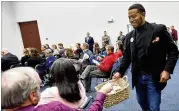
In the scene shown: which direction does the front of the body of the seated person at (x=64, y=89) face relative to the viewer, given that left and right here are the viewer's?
facing away from the viewer

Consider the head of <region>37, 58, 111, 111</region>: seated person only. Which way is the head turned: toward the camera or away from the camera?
away from the camera

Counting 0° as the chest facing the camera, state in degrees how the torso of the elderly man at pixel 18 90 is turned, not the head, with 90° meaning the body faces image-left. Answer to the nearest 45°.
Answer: approximately 225°

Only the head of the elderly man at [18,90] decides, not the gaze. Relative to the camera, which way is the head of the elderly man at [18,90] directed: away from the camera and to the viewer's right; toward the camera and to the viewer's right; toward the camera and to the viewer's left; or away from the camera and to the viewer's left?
away from the camera and to the viewer's right

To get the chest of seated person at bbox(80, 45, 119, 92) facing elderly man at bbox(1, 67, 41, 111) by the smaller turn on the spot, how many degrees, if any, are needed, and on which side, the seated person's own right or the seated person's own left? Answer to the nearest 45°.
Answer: approximately 90° to the seated person's own left

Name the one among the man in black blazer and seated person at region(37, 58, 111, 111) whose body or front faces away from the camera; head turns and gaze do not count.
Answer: the seated person

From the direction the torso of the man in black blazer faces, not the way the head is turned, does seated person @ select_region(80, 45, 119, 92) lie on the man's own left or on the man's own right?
on the man's own right

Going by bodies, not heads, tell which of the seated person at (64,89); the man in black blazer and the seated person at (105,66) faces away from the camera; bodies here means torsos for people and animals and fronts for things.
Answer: the seated person at (64,89)
